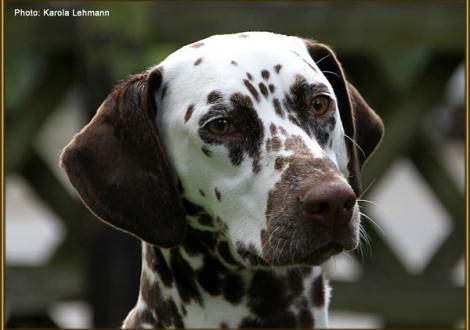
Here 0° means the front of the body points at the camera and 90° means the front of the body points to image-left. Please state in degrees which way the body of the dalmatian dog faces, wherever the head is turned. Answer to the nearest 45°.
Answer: approximately 315°
